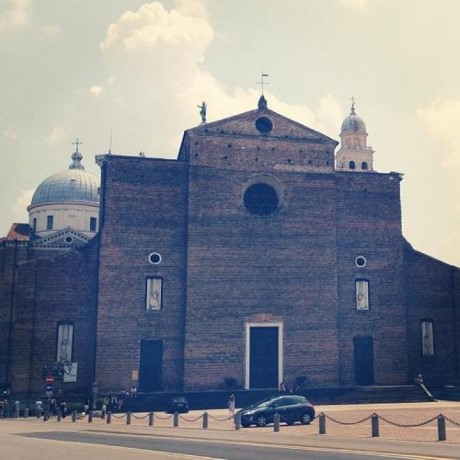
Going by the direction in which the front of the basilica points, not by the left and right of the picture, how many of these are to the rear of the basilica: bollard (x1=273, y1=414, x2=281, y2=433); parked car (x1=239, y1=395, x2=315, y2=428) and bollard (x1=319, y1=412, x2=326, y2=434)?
0

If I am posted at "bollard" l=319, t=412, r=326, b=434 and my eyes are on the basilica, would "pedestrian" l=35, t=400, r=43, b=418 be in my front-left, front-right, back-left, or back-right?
front-left

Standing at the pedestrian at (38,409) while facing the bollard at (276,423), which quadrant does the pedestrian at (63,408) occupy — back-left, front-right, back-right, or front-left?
front-left

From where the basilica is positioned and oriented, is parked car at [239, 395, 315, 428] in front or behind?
in front

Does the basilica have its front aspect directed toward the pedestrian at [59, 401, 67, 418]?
no

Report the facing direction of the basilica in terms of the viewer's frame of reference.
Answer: facing the viewer

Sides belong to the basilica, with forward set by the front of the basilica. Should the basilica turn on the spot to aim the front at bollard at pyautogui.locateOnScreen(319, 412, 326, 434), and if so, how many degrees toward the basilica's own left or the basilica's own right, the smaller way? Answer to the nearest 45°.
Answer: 0° — it already faces it

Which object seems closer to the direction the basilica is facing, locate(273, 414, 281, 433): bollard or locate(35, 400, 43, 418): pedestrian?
the bollard

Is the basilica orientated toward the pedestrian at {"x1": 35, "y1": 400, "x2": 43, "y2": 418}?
no

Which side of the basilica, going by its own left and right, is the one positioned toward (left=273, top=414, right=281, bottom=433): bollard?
front
